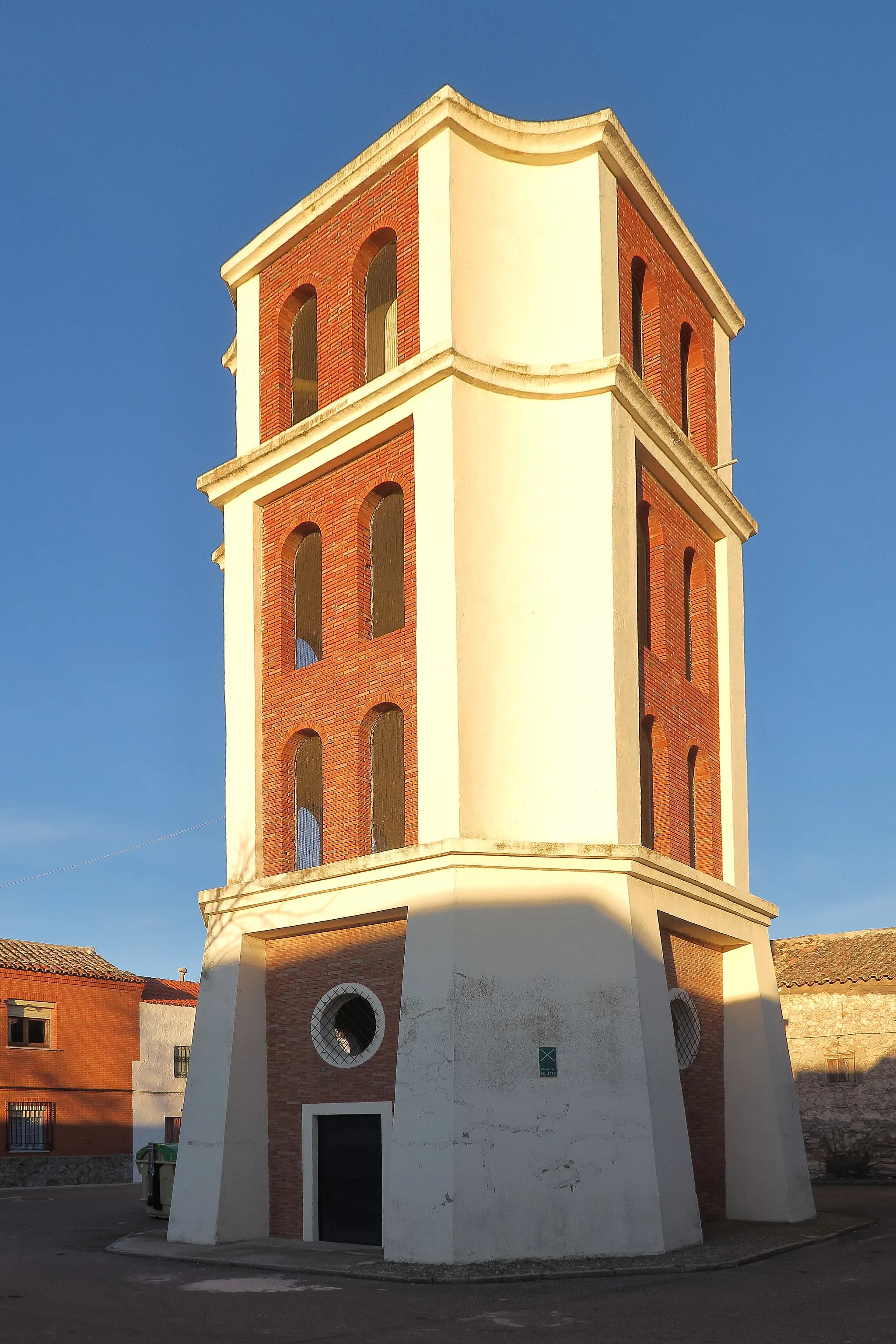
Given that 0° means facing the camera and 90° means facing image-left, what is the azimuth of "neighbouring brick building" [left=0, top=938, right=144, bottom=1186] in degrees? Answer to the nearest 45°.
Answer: approximately 0°

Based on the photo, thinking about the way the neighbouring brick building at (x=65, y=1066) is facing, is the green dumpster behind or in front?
in front
